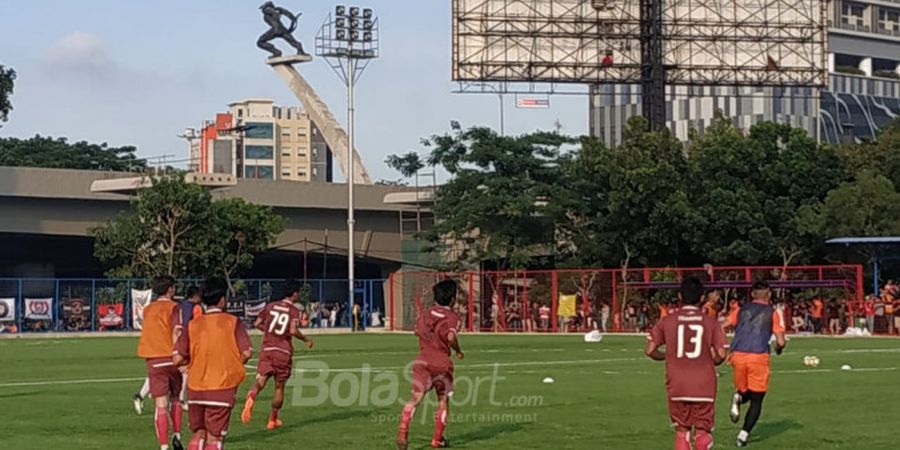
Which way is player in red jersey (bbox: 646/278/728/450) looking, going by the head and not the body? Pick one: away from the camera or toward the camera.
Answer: away from the camera

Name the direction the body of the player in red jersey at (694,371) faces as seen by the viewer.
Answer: away from the camera

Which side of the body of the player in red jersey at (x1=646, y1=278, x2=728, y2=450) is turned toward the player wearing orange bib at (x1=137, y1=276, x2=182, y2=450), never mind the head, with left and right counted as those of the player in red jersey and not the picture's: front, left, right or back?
left

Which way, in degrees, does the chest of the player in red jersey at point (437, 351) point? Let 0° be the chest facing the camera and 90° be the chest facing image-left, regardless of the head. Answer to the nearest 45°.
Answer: approximately 225°

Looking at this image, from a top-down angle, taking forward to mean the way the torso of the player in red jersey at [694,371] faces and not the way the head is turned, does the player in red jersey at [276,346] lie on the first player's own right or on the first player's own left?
on the first player's own left

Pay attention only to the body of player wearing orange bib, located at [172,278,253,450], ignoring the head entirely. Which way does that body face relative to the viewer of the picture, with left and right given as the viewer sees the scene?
facing away from the viewer

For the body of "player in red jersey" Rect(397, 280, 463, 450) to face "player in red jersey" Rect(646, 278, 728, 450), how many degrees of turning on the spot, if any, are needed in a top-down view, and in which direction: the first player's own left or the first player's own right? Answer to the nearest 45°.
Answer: approximately 90° to the first player's own right

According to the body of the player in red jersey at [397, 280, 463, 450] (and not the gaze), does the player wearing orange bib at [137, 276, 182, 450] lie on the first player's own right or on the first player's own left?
on the first player's own left

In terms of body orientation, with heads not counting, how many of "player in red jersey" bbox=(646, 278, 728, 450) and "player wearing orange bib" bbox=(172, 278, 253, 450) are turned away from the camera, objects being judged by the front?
2

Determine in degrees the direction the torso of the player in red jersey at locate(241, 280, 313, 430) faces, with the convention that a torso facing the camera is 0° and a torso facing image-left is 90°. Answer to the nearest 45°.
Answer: approximately 225°

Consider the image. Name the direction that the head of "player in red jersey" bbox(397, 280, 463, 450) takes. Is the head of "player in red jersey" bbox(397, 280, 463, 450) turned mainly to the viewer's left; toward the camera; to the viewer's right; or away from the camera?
away from the camera
